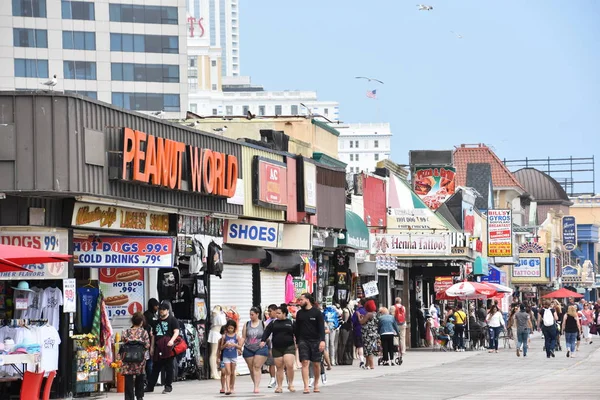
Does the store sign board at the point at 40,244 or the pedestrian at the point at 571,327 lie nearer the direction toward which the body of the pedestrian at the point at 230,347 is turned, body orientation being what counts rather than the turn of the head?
the store sign board

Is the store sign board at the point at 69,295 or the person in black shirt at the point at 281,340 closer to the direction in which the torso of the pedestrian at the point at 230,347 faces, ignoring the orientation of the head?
the store sign board

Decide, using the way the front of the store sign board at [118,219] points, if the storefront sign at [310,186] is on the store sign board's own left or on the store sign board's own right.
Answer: on the store sign board's own left

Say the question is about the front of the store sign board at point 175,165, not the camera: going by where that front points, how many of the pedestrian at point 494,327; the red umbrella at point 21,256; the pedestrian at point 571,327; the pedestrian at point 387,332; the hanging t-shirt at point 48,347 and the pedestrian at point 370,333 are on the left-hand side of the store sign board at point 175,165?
4

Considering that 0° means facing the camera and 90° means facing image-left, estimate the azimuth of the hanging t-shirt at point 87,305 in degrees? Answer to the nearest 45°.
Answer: approximately 0°

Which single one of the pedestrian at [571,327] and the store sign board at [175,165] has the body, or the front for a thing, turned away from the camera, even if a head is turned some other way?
the pedestrian

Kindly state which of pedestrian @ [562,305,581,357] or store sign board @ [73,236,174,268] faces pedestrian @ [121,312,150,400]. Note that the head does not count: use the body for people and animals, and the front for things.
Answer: the store sign board

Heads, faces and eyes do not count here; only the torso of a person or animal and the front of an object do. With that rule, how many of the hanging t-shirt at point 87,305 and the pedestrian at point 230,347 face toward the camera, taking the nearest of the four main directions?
2

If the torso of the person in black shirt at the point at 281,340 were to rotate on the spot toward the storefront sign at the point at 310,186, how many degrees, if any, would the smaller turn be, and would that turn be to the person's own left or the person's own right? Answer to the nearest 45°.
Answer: approximately 180°
